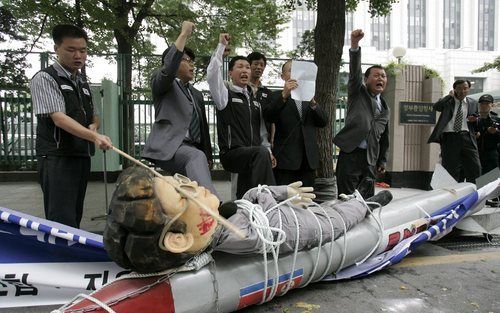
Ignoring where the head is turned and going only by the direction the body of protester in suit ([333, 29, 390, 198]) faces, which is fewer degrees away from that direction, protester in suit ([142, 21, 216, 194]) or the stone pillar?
the protester in suit

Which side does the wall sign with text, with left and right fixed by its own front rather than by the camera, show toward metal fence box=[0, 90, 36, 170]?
right

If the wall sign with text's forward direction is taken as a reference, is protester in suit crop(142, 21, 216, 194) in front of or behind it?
in front

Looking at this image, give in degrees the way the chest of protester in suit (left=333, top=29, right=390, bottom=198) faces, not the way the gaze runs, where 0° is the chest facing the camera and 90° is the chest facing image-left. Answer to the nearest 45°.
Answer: approximately 315°

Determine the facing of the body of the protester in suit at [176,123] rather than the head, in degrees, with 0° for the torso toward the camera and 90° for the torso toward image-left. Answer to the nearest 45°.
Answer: approximately 315°

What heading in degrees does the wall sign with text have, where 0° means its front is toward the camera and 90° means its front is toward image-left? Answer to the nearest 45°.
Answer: approximately 0°
